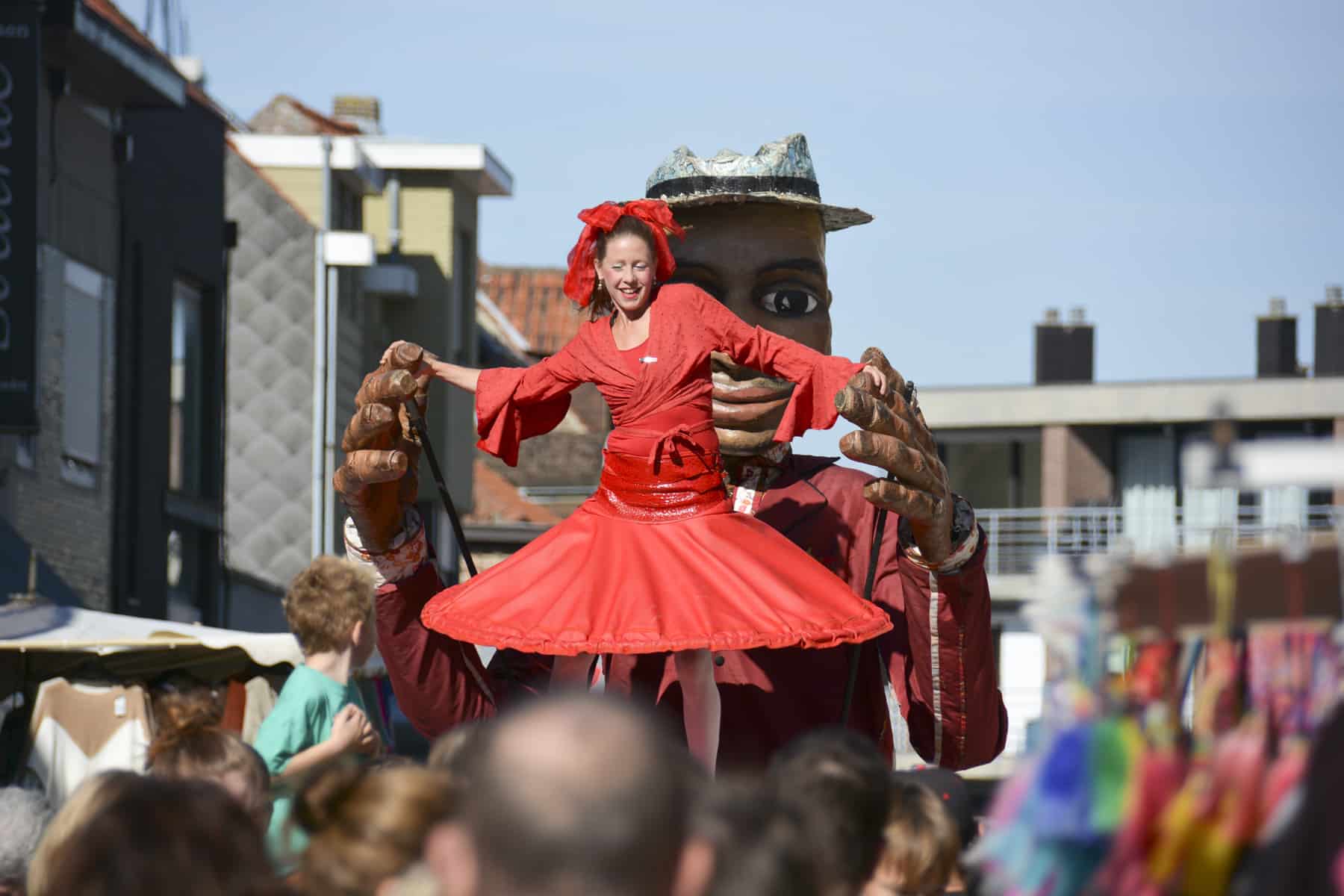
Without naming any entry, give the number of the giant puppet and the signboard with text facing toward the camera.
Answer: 2

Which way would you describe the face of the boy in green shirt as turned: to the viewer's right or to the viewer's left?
to the viewer's right

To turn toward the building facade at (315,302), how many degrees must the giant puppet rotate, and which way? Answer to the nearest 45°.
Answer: approximately 180°

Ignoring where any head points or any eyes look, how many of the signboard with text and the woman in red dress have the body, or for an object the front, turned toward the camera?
2

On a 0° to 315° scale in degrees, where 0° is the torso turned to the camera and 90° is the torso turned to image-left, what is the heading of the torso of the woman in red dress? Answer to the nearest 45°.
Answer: approximately 0°

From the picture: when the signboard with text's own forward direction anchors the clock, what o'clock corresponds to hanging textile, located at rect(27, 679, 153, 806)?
The hanging textile is roughly at 12 o'clock from the signboard with text.
